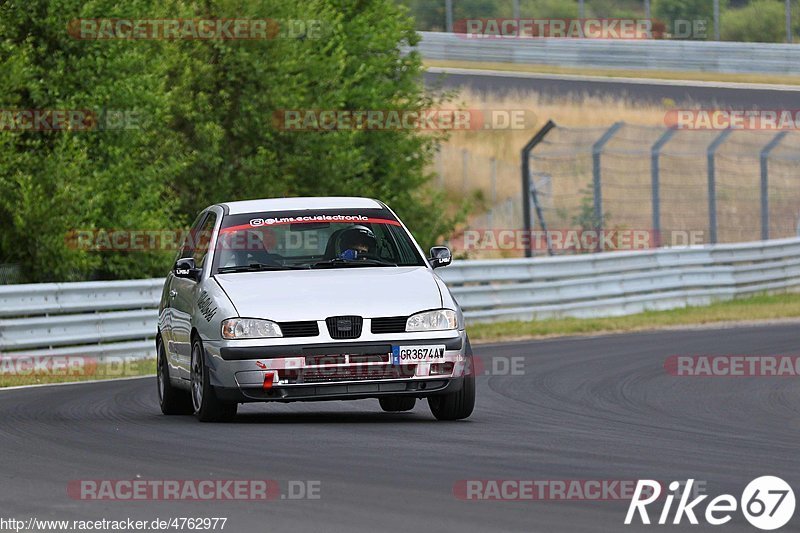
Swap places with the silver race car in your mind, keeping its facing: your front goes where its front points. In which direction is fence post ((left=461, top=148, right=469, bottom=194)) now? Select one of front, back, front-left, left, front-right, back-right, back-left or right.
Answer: back

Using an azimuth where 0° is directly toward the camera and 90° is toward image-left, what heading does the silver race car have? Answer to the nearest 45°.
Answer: approximately 0°

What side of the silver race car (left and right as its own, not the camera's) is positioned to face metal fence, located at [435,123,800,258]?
back

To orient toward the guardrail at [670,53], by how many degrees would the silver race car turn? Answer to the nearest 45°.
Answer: approximately 180°

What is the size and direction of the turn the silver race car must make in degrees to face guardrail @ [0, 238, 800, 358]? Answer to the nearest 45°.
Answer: approximately 180°

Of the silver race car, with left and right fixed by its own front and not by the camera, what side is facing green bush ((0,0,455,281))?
back
